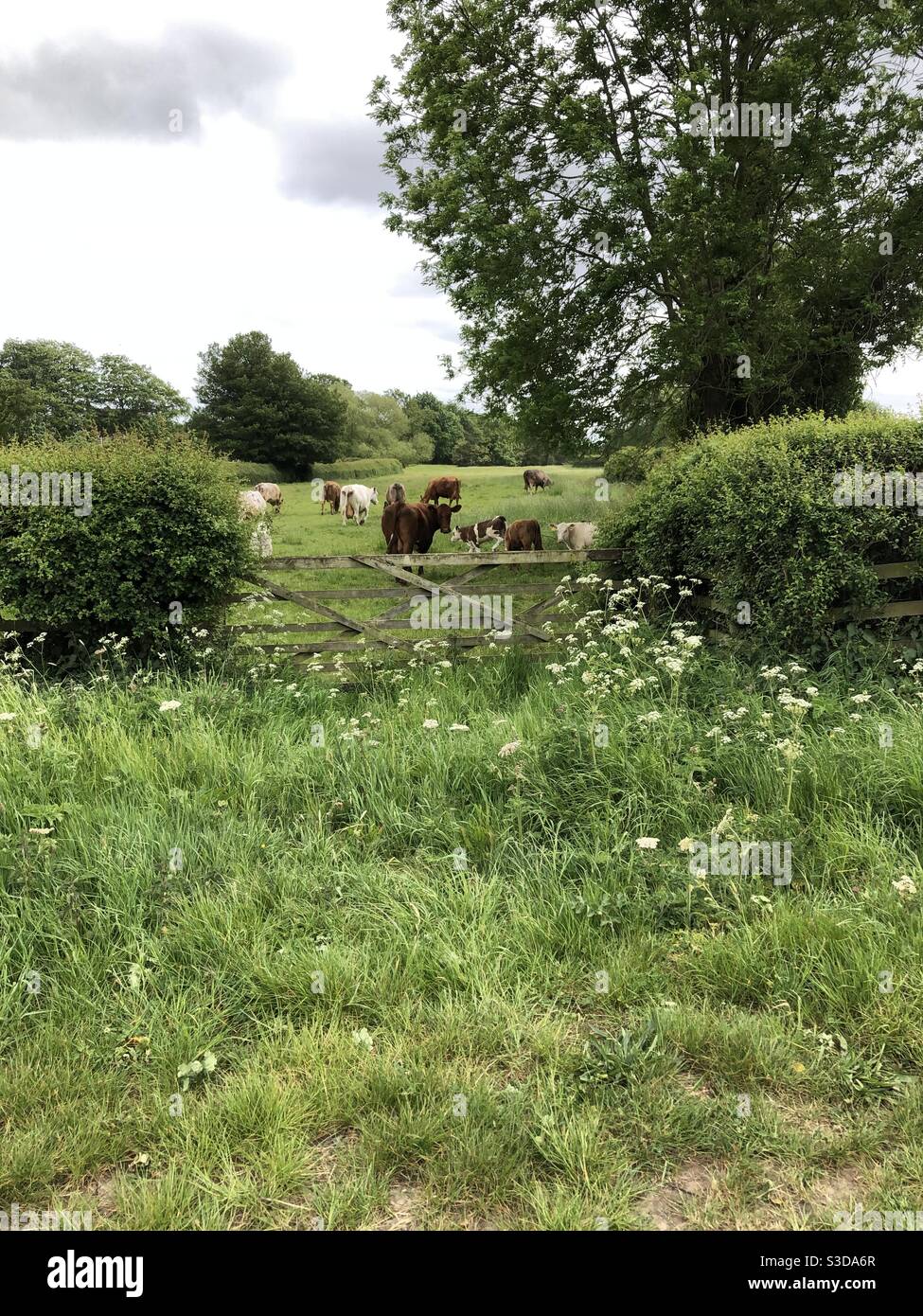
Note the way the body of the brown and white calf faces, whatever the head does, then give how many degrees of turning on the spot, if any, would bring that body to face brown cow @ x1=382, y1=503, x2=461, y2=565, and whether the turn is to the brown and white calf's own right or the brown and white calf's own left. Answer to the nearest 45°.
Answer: approximately 45° to the brown and white calf's own left

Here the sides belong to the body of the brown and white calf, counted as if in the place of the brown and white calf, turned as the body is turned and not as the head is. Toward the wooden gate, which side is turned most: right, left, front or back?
left

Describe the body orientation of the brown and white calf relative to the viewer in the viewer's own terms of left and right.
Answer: facing to the left of the viewer
